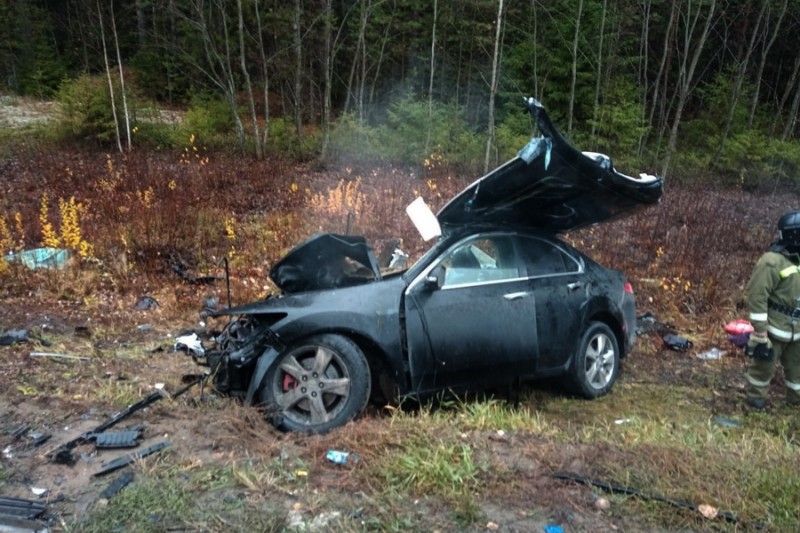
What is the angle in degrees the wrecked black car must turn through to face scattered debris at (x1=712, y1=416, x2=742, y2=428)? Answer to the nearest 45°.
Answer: approximately 135° to its left

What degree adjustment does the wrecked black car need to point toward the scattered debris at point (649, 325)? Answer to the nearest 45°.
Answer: approximately 180°

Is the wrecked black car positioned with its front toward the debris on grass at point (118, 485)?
yes

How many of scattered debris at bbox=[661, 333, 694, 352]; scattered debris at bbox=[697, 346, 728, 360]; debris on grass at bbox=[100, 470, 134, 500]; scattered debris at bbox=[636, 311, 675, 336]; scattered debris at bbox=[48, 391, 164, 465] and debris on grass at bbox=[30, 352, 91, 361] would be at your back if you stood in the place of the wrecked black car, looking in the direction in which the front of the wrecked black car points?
3

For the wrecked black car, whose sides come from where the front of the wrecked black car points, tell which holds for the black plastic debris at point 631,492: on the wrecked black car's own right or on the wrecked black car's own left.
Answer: on the wrecked black car's own left

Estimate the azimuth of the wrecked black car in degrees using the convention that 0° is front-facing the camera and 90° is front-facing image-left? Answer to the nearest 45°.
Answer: approximately 45°

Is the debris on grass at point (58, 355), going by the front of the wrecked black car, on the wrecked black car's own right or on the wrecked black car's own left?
on the wrecked black car's own right

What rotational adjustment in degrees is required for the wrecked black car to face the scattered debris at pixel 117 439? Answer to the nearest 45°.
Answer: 0° — it already faces it

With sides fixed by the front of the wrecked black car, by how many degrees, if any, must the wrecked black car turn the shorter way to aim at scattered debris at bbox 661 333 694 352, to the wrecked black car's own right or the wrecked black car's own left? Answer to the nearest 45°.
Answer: approximately 180°
